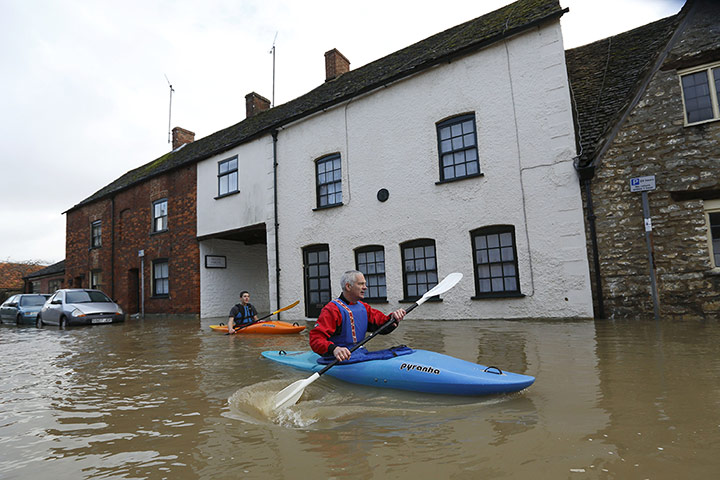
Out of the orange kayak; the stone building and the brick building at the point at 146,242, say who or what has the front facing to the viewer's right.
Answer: the orange kayak

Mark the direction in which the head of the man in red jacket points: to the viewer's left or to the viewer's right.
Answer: to the viewer's right

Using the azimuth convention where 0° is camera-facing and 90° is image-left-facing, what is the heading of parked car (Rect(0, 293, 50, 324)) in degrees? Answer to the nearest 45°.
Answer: approximately 315°

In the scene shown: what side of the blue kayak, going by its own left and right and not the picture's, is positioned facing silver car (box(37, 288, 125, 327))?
back

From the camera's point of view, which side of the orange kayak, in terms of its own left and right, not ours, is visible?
right

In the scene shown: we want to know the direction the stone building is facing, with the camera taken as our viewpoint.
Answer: facing the viewer

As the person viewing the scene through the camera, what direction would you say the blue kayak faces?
facing the viewer and to the right of the viewer

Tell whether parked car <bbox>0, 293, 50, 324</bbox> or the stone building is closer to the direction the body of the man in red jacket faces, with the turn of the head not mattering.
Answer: the stone building

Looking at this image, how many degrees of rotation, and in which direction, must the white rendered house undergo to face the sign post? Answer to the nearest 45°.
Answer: approximately 90° to its left

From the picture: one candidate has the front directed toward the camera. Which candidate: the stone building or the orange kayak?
the stone building

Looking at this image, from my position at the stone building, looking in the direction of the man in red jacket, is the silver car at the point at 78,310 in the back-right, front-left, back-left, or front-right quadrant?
front-right

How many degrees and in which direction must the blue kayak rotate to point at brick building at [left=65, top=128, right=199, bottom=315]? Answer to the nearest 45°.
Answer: approximately 180°

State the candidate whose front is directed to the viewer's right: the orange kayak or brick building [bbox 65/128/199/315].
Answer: the orange kayak
